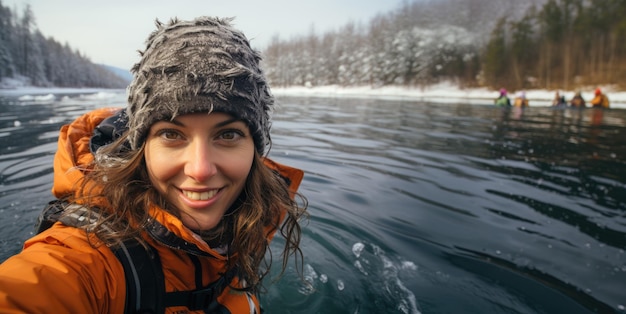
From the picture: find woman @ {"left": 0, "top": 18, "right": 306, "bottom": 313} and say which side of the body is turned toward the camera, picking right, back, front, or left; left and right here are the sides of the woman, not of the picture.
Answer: front

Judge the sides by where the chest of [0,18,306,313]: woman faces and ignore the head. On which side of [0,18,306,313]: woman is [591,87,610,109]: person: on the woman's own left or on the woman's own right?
on the woman's own left

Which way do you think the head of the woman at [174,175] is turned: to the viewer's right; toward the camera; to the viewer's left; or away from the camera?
toward the camera
